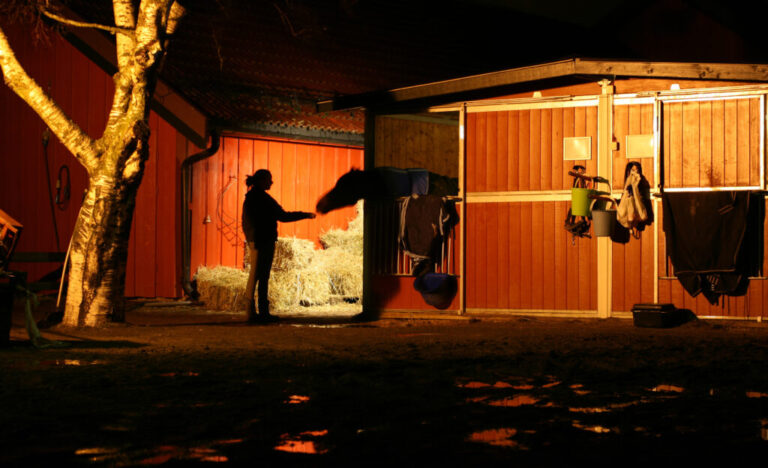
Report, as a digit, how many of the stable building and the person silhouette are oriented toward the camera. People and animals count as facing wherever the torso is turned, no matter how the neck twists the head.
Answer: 1

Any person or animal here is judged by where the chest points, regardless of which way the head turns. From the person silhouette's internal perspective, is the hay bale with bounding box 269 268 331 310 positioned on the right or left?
on its left

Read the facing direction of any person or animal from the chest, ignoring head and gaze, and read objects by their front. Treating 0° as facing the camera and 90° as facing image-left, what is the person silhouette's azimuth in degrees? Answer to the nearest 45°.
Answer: approximately 270°

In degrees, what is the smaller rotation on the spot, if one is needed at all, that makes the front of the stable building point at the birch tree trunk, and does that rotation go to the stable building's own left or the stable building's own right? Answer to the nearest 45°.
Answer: approximately 45° to the stable building's own right

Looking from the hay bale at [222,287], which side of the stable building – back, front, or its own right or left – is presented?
right

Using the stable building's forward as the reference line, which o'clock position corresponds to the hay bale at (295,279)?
The hay bale is roughly at 4 o'clock from the stable building.

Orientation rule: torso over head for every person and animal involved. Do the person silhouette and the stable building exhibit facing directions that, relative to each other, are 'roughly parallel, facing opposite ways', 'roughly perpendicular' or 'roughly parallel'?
roughly perpendicular

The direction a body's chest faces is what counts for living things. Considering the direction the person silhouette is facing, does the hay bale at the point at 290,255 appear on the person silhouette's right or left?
on its left

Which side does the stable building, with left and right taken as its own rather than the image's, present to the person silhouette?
right
